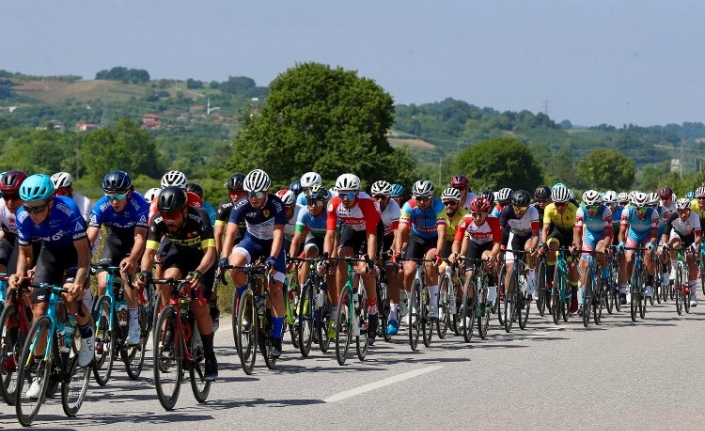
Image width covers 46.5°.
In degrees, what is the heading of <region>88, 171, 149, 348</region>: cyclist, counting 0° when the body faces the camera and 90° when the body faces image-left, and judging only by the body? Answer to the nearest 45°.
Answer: approximately 0°

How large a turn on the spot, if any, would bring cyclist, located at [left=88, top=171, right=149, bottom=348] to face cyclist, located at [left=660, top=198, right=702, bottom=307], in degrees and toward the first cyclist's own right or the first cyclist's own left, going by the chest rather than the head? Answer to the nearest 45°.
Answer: approximately 135° to the first cyclist's own left
